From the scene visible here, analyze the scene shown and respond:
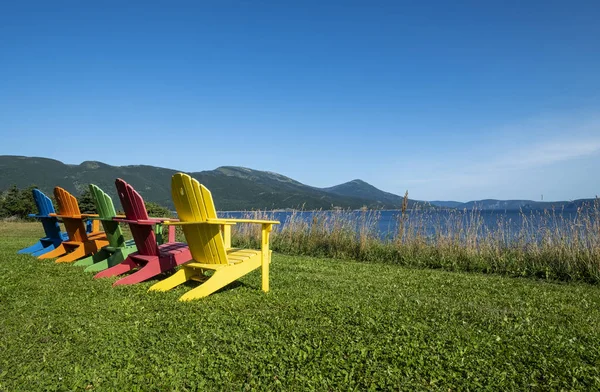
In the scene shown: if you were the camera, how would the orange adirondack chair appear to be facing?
facing away from the viewer and to the right of the viewer

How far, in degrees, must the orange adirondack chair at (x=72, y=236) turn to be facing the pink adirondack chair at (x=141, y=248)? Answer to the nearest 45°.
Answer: approximately 135° to its right

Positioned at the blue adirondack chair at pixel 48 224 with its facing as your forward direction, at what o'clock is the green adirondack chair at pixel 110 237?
The green adirondack chair is roughly at 4 o'clock from the blue adirondack chair.

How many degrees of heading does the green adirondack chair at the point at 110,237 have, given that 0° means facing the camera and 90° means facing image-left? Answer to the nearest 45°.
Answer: approximately 225°

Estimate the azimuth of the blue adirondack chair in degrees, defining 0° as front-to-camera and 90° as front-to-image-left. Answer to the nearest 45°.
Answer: approximately 225°

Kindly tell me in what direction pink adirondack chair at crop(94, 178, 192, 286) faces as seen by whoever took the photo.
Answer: facing away from the viewer and to the right of the viewer

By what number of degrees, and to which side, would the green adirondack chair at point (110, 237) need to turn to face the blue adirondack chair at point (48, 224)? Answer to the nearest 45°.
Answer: approximately 90° to its left

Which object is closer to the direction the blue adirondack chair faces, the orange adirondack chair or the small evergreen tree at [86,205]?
the small evergreen tree

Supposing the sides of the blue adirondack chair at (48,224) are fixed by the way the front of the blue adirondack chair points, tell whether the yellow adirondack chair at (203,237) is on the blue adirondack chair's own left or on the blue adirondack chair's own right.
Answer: on the blue adirondack chair's own right

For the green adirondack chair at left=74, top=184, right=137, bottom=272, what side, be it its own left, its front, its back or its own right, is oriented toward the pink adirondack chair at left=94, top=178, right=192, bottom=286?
right
